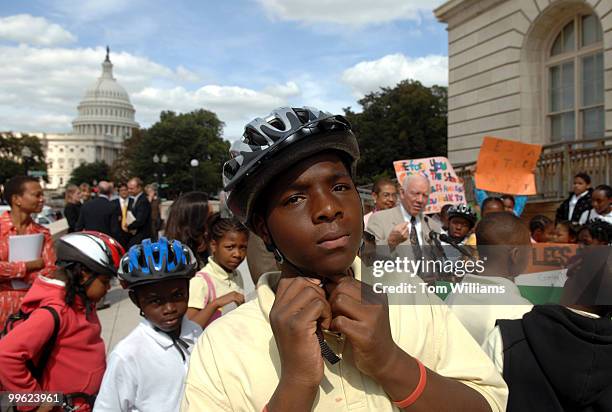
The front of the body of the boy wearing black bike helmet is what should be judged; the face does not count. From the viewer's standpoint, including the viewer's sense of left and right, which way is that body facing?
facing the viewer

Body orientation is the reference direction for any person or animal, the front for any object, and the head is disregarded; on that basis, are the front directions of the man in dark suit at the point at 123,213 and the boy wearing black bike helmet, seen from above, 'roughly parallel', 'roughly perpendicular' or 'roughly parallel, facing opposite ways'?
roughly parallel

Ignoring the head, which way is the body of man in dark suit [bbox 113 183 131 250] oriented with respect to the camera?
toward the camera

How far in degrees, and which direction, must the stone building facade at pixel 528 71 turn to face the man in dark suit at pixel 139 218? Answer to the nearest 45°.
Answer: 0° — it already faces them

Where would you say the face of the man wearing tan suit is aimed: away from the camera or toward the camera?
toward the camera

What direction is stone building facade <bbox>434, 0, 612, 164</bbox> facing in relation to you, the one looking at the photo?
facing the viewer and to the left of the viewer

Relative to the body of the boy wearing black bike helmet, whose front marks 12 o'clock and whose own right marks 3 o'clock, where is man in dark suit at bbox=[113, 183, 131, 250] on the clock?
The man in dark suit is roughly at 5 o'clock from the boy wearing black bike helmet.

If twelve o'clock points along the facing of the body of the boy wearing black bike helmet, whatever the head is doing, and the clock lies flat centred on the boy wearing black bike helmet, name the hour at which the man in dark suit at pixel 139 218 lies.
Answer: The man in dark suit is roughly at 5 o'clock from the boy wearing black bike helmet.

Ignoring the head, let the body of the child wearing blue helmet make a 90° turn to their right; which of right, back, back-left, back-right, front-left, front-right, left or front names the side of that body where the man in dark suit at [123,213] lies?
back-right

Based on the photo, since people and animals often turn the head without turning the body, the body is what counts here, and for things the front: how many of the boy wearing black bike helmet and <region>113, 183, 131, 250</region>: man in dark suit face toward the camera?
2

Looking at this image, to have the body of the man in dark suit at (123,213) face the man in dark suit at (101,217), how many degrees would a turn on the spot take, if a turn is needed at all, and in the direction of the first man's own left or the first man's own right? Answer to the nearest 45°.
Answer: approximately 45° to the first man's own right

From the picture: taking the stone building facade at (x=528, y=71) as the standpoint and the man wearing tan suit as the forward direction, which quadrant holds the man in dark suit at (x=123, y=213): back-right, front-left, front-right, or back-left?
front-right

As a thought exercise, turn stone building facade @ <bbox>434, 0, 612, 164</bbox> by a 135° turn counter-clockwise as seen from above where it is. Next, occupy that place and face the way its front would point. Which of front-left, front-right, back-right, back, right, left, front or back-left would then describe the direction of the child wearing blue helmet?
right

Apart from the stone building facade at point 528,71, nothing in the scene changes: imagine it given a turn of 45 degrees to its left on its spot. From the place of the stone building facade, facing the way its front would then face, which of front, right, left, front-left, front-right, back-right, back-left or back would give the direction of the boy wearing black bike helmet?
front
